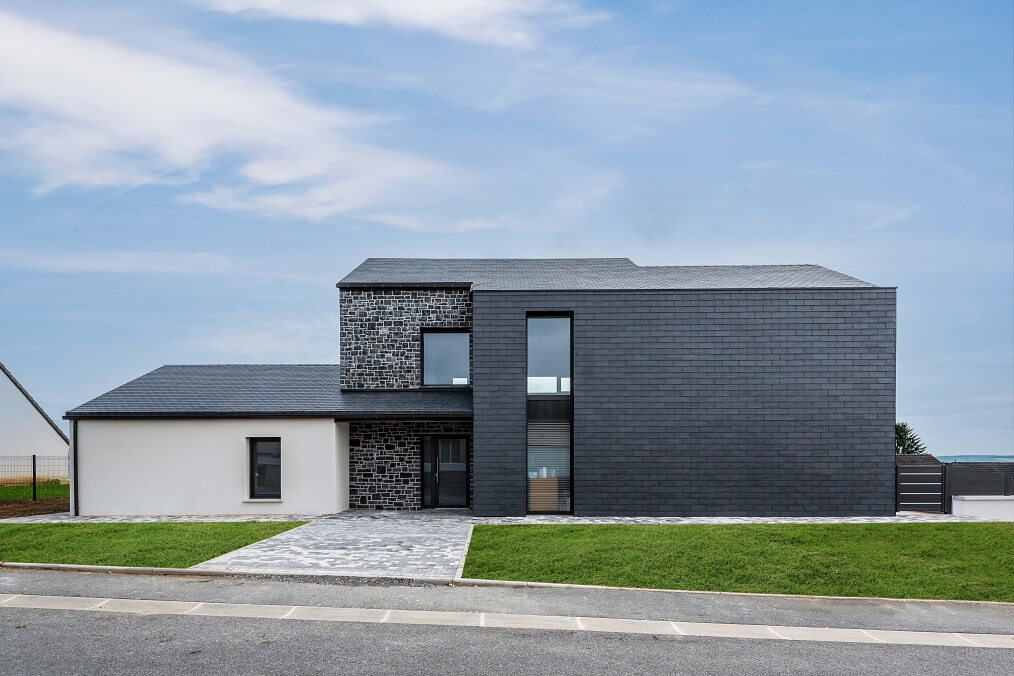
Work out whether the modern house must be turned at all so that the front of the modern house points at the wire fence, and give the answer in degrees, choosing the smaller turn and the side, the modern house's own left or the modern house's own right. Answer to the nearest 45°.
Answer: approximately 135° to the modern house's own right

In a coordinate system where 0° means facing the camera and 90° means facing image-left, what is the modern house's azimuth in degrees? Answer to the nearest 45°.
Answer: approximately 0°

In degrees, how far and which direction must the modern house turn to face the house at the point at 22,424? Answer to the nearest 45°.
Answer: approximately 135° to its right

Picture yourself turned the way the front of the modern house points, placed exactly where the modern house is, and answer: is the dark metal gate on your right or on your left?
on your left
